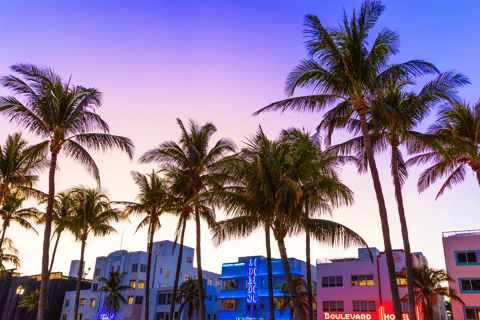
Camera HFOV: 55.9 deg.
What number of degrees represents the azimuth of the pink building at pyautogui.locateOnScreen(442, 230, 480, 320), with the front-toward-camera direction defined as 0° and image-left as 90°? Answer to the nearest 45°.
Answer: approximately 0°

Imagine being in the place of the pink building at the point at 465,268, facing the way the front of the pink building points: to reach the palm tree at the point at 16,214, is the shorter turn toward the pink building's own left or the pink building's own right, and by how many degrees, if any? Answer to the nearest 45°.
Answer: approximately 45° to the pink building's own right

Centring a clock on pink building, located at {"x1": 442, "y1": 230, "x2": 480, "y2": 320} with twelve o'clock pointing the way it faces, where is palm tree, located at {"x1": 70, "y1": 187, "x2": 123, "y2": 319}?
The palm tree is roughly at 2 o'clock from the pink building.

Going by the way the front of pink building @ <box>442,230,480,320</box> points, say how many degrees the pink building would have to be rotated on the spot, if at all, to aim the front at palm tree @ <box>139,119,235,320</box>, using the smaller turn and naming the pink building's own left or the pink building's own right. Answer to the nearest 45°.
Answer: approximately 45° to the pink building's own right

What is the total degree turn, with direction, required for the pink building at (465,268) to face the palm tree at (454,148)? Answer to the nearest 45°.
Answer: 0° — it already faces it

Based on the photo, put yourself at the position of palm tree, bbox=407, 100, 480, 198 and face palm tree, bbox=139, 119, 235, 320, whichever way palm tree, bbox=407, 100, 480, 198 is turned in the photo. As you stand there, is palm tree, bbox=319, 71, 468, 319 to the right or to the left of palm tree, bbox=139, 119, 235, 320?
left
